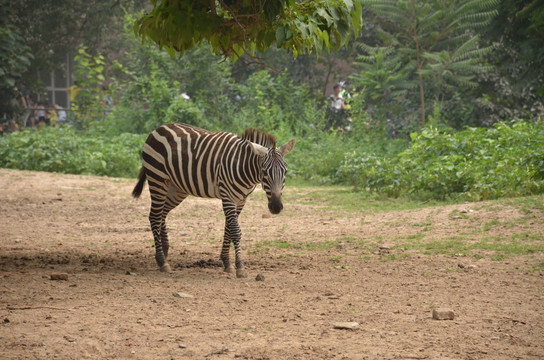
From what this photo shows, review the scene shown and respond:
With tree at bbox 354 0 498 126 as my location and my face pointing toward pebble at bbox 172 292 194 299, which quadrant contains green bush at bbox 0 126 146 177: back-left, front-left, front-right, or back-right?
front-right

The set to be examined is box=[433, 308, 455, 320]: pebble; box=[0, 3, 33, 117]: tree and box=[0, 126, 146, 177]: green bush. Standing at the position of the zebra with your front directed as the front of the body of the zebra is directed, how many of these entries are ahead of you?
1

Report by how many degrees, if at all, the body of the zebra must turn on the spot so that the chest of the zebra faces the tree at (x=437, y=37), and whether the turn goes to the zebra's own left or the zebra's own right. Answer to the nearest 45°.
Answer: approximately 90° to the zebra's own left

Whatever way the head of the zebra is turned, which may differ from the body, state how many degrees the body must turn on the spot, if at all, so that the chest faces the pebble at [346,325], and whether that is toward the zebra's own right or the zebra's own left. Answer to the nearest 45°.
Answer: approximately 45° to the zebra's own right

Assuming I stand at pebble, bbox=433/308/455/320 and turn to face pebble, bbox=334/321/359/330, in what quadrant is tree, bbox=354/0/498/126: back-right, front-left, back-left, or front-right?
back-right

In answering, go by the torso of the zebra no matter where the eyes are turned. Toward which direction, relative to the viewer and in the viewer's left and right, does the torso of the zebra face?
facing the viewer and to the right of the viewer

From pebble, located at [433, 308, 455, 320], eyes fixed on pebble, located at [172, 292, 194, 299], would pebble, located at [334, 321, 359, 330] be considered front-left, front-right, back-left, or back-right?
front-left

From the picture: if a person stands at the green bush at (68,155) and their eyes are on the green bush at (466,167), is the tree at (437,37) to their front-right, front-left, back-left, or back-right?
front-left

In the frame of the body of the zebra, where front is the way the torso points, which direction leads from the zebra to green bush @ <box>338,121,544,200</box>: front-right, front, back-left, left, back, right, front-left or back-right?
left

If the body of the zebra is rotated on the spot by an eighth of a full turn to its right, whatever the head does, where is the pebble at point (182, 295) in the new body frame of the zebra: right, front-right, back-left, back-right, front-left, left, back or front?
front

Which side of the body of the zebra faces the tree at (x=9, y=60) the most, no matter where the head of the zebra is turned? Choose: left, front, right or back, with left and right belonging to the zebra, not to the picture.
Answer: back

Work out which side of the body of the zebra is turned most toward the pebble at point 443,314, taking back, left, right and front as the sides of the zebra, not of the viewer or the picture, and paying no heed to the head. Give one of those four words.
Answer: front
